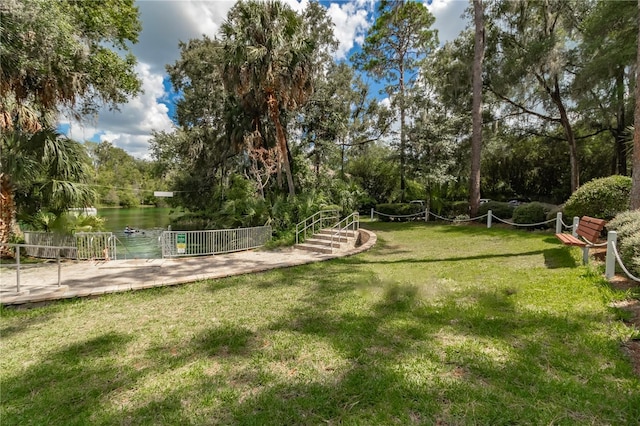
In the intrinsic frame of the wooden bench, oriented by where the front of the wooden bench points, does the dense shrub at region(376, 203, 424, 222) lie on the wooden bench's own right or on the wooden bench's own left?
on the wooden bench's own right

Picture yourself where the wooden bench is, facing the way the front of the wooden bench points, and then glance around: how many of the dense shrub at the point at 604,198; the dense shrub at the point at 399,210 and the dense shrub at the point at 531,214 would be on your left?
0

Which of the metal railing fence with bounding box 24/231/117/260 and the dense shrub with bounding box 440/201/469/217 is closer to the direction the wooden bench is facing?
the metal railing fence

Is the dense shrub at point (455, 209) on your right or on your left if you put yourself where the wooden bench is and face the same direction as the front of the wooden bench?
on your right

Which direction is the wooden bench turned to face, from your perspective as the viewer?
facing the viewer and to the left of the viewer

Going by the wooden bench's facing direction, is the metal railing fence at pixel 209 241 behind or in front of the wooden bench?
in front

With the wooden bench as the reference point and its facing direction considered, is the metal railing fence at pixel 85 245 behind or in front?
in front

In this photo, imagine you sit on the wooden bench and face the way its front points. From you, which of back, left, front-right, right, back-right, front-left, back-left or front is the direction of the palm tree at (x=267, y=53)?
front-right

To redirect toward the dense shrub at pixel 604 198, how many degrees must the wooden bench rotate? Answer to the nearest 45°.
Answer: approximately 135° to its right

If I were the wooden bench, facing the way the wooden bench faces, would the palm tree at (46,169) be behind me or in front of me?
in front
